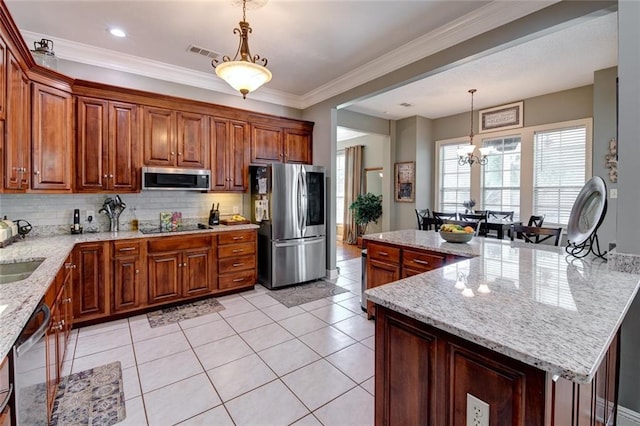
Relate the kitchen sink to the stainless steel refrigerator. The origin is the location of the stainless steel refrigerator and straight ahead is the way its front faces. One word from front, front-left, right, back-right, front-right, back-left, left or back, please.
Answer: right

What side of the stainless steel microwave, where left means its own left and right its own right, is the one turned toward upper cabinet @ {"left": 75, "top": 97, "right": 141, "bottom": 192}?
right

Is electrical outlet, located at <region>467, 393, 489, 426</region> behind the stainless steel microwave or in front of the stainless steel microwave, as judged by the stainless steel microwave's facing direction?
in front

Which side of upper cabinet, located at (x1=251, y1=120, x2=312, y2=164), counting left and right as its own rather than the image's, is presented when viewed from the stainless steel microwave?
right

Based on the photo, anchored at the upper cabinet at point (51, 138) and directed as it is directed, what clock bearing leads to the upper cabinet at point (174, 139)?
the upper cabinet at point (174, 139) is roughly at 10 o'clock from the upper cabinet at point (51, 138).

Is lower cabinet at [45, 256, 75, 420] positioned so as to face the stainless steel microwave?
no

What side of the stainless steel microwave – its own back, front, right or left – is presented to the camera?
front

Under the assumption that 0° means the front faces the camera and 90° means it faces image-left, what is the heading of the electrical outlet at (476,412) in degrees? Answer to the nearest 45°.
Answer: approximately 45°

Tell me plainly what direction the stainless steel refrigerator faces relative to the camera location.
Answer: facing the viewer and to the right of the viewer

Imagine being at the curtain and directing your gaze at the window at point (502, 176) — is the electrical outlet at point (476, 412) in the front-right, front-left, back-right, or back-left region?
front-right

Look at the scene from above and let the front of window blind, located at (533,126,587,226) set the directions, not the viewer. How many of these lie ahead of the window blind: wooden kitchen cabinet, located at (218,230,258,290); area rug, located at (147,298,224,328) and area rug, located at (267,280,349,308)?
3

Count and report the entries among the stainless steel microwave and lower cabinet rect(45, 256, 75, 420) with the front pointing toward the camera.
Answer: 1

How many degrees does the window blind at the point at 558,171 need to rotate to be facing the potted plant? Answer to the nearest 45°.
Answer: approximately 45° to its right

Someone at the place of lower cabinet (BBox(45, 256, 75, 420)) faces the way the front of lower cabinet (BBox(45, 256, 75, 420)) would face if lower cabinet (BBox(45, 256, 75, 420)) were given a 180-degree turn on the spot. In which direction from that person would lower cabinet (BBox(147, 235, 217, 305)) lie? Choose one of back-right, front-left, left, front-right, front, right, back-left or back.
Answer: back-right

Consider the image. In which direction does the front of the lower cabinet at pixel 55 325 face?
to the viewer's right

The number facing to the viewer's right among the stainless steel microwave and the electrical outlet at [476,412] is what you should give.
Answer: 0
